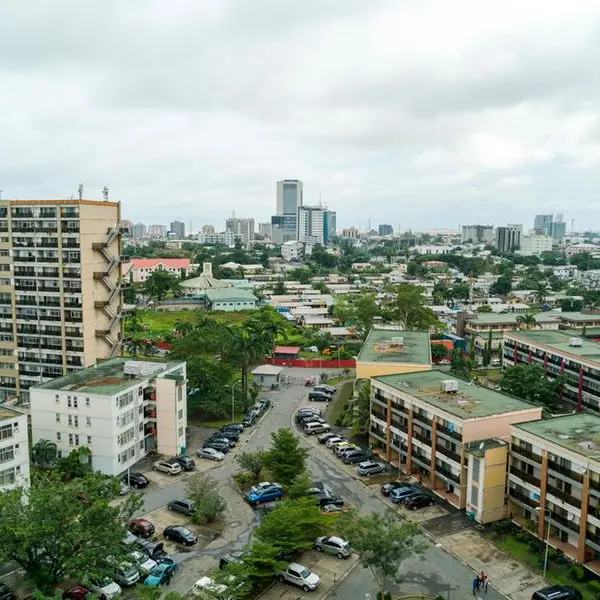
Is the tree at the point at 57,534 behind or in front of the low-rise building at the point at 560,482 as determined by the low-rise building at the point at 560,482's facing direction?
in front

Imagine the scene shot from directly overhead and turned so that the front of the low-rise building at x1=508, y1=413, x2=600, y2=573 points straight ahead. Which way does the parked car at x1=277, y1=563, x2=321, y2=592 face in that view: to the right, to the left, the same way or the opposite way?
to the left

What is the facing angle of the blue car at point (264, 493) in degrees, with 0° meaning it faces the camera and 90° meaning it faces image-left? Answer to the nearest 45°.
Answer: approximately 45°

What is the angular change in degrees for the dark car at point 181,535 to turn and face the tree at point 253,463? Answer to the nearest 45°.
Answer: approximately 90° to its left

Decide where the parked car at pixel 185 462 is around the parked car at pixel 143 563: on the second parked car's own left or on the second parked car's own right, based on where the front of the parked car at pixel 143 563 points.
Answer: on the second parked car's own left

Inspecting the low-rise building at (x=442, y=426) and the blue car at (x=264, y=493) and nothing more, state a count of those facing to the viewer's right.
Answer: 0
